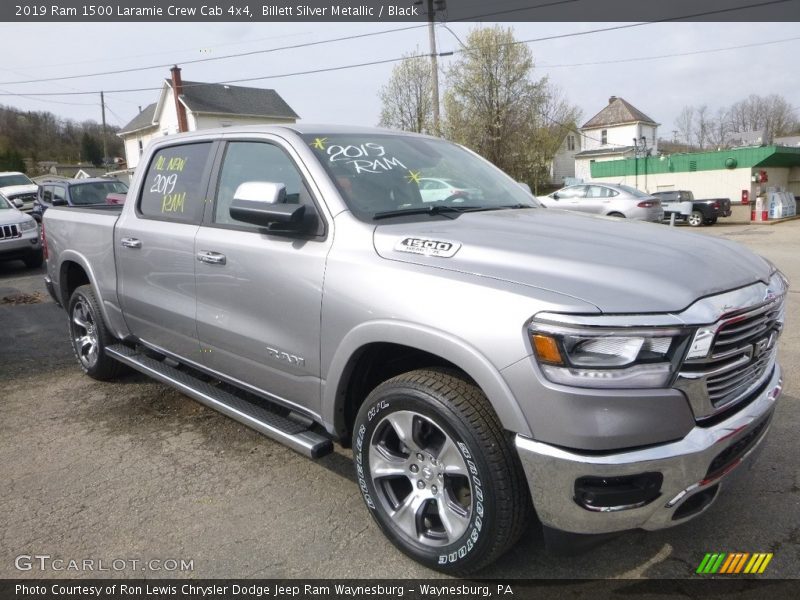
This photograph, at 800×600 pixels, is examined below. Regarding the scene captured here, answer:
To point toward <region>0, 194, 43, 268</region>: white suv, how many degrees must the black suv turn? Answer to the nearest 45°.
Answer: approximately 45° to its right

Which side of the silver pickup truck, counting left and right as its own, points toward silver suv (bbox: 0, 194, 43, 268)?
back

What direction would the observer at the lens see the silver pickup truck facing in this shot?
facing the viewer and to the right of the viewer

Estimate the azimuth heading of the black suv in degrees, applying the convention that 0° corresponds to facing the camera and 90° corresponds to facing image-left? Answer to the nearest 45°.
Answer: approximately 315°

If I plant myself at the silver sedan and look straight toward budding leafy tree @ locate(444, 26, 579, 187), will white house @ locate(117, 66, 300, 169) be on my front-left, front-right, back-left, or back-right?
front-left

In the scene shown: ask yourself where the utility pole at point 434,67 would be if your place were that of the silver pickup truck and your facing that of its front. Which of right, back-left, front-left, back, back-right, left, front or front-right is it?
back-left

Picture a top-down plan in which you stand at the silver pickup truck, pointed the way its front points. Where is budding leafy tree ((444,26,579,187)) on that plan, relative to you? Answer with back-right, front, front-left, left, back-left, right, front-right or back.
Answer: back-left
